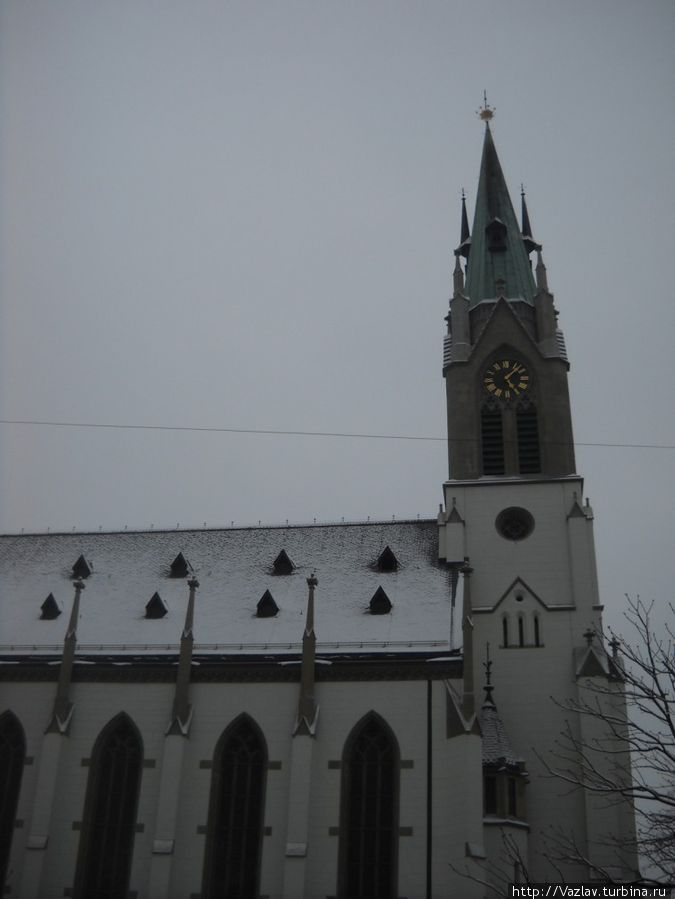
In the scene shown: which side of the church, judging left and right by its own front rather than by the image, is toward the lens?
right
